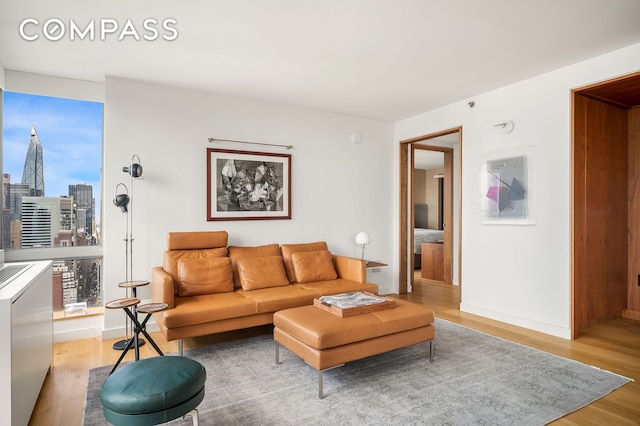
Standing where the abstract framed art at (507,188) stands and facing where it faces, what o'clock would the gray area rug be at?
The gray area rug is roughly at 11 o'clock from the abstract framed art.

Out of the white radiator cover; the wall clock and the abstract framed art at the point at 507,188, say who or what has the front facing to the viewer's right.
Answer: the white radiator cover

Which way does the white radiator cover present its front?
to the viewer's right

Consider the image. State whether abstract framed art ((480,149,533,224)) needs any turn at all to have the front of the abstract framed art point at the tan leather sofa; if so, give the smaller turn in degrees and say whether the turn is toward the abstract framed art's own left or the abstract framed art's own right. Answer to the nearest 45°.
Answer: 0° — it already faces it

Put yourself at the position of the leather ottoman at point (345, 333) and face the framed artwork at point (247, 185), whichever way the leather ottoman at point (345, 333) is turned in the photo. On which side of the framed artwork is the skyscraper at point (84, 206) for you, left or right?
left

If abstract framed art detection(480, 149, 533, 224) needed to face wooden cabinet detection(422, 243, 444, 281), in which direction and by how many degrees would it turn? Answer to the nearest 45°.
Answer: approximately 90° to its right

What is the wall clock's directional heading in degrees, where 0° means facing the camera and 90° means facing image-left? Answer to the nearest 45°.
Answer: approximately 45°

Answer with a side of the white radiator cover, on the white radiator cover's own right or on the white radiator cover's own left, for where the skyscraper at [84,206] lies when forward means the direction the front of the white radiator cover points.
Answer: on the white radiator cover's own left

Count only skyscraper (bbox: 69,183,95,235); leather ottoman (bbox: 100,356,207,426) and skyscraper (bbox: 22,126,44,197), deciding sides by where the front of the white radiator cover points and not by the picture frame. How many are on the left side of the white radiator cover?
2
